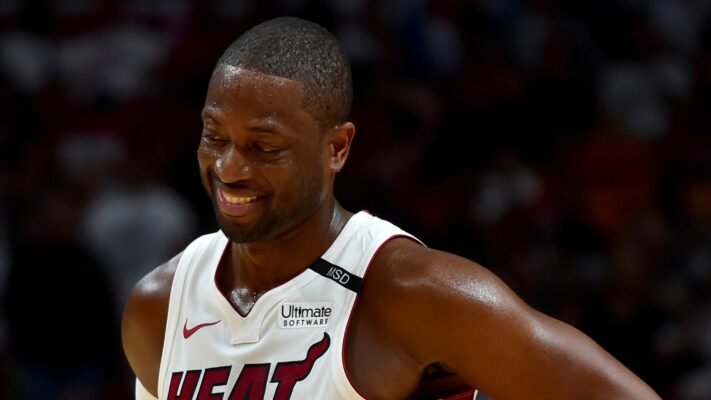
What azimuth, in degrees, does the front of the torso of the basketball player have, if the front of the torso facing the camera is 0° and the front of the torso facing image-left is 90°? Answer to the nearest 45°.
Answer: approximately 45°

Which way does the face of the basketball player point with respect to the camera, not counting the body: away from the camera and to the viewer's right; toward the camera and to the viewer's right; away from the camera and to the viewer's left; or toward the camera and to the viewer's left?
toward the camera and to the viewer's left
